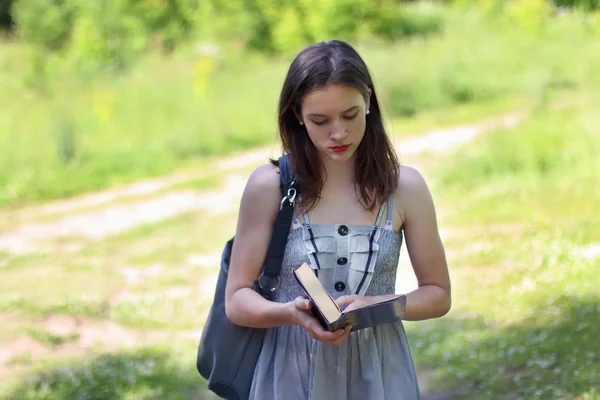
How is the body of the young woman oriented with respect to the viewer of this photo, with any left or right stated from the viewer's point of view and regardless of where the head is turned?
facing the viewer
